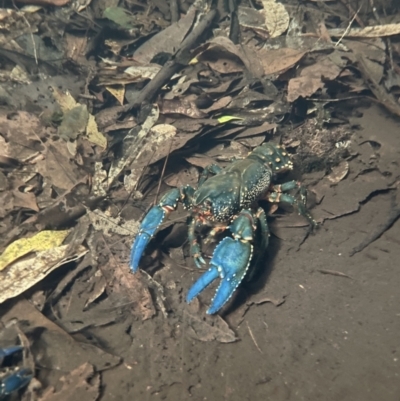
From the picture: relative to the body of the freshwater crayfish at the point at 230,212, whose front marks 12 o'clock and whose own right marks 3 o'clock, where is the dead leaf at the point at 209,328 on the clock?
The dead leaf is roughly at 11 o'clock from the freshwater crayfish.

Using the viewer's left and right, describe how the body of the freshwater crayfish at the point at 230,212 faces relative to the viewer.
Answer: facing the viewer and to the left of the viewer

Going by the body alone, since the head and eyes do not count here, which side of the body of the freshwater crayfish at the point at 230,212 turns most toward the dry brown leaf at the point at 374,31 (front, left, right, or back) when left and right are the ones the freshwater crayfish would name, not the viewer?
back

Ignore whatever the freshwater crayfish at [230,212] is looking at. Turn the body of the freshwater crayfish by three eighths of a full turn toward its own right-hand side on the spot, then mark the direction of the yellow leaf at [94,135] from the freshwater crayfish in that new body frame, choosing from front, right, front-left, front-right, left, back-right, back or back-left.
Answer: front-left

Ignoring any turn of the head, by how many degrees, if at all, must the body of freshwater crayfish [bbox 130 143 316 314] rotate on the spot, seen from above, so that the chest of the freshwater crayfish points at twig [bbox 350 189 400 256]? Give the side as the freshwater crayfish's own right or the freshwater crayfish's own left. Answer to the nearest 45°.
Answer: approximately 135° to the freshwater crayfish's own left

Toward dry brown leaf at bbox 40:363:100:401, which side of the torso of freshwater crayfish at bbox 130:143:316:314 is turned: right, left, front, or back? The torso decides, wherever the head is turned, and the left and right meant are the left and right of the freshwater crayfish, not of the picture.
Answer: front

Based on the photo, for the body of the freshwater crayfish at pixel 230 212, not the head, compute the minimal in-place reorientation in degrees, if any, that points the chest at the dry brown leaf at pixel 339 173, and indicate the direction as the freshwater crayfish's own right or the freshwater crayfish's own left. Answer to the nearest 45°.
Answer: approximately 180°
